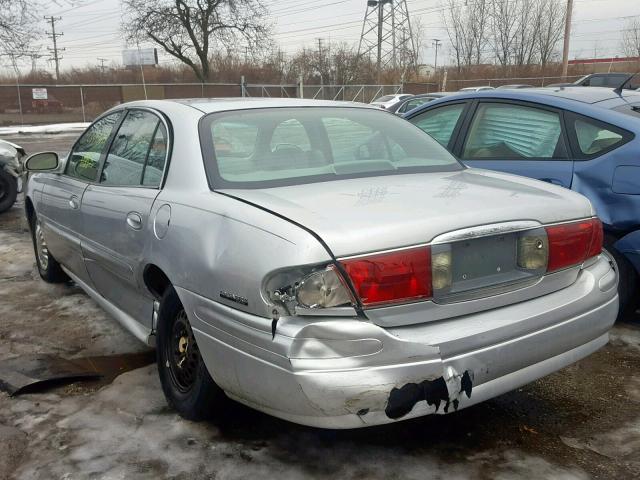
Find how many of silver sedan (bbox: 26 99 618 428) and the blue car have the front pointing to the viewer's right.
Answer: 0

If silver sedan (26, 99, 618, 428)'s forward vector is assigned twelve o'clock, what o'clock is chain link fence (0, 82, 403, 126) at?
The chain link fence is roughly at 1 o'clock from the silver sedan.

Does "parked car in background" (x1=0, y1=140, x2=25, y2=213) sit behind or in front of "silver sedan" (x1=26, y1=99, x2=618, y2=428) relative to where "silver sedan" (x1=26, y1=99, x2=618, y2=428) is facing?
in front

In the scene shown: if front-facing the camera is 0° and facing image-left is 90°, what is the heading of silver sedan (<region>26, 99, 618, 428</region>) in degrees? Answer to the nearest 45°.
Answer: approximately 135°

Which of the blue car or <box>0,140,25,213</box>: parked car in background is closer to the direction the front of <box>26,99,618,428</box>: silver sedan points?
the parked car in background

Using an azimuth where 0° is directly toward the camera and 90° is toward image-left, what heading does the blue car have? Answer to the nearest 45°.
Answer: approximately 135°

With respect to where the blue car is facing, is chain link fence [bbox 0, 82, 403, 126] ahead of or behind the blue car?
ahead
